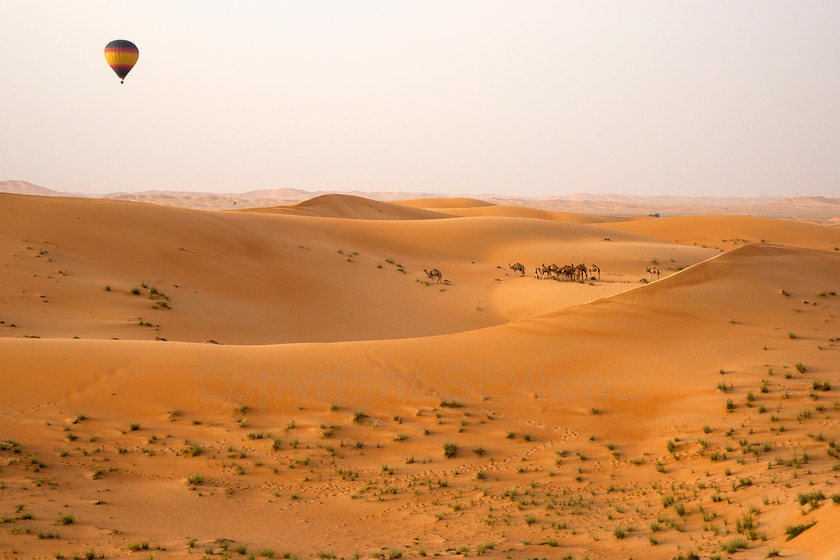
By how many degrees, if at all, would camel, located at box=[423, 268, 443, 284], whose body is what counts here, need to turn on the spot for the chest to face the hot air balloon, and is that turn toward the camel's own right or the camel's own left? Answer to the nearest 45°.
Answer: approximately 45° to the camel's own right

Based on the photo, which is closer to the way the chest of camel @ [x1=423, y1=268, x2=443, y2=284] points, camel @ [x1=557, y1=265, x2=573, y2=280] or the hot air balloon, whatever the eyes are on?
the hot air balloon

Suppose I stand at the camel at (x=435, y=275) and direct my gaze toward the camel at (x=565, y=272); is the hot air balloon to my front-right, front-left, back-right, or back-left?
back-left

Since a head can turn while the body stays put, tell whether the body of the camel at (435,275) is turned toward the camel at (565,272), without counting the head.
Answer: no

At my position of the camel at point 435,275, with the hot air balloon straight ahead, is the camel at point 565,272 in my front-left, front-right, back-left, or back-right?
back-right

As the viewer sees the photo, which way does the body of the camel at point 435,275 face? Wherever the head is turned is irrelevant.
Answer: to the viewer's left
